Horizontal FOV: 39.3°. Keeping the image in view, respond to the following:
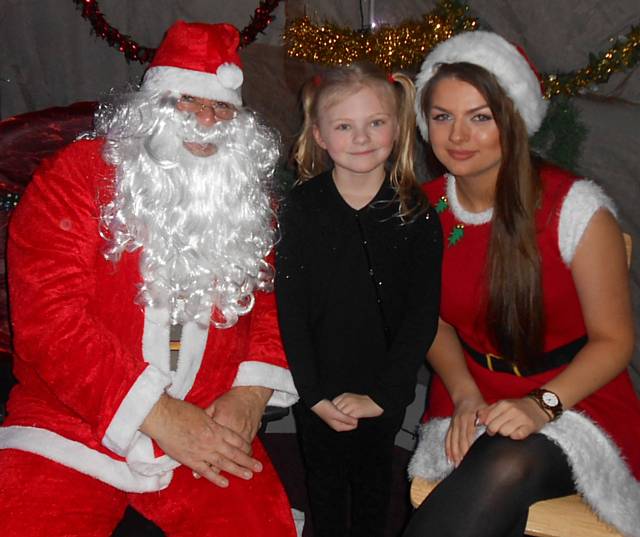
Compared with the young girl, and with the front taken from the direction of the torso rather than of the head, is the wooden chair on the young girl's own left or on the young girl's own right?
on the young girl's own left

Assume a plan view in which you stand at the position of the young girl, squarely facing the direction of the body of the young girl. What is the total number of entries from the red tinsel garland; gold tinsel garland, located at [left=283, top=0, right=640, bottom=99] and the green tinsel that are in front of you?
0

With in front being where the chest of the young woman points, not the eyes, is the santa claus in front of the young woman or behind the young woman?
in front

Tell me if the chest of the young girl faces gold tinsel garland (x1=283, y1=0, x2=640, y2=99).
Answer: no

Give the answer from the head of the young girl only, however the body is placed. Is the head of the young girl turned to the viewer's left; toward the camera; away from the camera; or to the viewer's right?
toward the camera

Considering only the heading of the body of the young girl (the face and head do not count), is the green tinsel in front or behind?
behind

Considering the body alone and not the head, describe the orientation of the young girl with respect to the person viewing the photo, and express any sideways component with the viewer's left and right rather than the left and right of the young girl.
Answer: facing the viewer

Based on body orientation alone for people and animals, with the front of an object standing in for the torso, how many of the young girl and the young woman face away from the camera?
0
